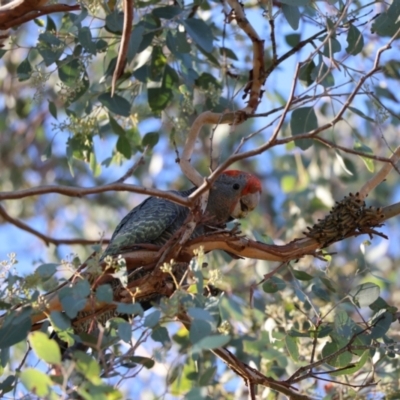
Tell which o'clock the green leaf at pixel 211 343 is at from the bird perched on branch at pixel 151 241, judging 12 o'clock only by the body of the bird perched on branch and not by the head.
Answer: The green leaf is roughly at 3 o'clock from the bird perched on branch.

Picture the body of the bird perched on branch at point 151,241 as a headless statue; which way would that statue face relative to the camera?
to the viewer's right

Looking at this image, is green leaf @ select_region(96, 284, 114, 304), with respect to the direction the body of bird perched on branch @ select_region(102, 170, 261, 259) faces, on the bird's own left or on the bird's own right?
on the bird's own right
